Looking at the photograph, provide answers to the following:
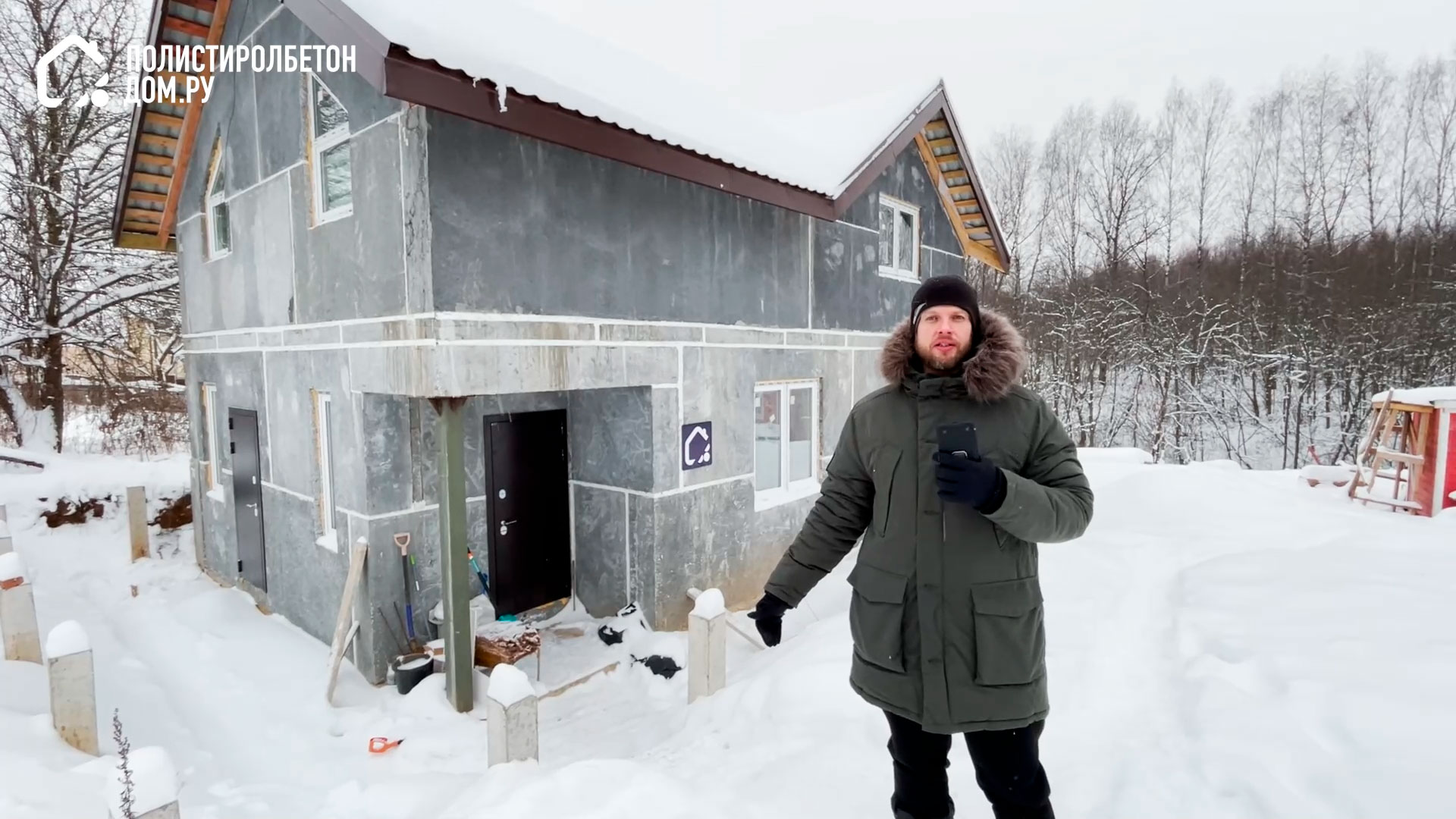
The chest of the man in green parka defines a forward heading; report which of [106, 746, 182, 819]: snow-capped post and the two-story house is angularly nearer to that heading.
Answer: the snow-capped post

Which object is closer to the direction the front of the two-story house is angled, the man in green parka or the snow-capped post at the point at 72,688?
the man in green parka

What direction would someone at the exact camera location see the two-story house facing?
facing the viewer and to the right of the viewer

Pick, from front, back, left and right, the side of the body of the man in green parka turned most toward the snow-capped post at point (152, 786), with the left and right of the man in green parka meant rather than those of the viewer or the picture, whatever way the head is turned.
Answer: right

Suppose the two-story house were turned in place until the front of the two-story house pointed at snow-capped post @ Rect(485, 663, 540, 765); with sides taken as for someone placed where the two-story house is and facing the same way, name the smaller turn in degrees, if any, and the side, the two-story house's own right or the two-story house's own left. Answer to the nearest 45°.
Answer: approximately 45° to the two-story house's own right

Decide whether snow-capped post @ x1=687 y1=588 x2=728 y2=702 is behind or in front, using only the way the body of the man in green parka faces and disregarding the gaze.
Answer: behind

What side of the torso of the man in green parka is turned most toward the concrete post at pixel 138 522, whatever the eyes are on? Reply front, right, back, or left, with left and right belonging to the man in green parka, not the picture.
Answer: right

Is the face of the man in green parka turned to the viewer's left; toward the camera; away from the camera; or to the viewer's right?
toward the camera

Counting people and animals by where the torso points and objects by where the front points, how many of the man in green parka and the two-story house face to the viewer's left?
0

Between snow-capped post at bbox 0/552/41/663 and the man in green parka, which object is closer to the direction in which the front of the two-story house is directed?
the man in green parka

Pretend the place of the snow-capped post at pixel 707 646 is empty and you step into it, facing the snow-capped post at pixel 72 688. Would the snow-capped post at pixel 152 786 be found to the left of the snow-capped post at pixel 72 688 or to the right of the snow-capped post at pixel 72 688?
left

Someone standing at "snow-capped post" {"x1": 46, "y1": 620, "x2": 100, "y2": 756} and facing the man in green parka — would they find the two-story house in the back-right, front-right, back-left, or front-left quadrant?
back-left

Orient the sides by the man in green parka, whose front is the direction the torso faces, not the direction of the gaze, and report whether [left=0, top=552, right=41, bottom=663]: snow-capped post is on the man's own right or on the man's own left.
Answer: on the man's own right

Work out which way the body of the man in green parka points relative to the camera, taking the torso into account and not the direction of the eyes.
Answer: toward the camera
